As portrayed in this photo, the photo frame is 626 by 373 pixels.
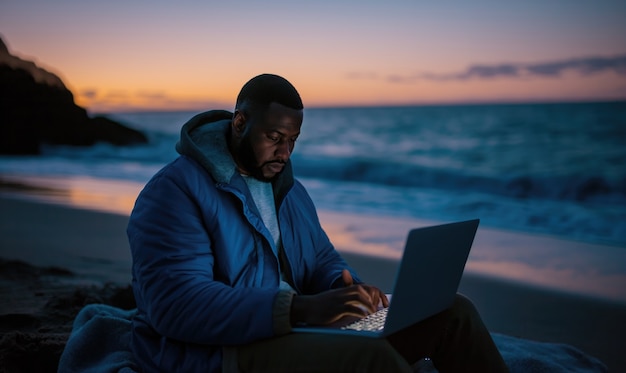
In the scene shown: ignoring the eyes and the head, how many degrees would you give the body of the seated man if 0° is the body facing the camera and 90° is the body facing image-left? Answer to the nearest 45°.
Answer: approximately 315°

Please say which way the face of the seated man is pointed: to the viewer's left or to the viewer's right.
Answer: to the viewer's right

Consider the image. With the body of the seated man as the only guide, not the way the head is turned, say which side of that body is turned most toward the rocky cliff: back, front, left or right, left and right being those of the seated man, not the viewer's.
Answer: back
